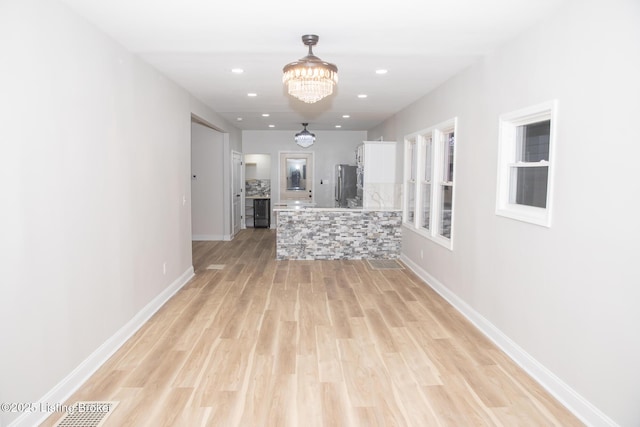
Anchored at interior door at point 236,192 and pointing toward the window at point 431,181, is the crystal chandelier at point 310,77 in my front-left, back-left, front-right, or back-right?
front-right

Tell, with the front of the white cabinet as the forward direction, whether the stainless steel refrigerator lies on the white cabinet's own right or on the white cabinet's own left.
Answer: on the white cabinet's own right

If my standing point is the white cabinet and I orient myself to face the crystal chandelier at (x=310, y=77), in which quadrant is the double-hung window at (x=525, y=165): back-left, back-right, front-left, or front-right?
front-left

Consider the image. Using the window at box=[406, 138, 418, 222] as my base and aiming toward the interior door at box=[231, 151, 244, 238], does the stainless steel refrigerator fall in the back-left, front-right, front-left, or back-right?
front-right

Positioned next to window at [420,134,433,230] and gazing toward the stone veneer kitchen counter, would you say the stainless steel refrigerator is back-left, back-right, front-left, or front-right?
front-right

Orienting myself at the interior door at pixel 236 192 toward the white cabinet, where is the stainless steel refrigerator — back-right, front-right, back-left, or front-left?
front-left

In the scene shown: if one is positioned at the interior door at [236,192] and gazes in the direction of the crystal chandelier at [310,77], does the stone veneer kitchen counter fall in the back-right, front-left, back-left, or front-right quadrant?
front-left

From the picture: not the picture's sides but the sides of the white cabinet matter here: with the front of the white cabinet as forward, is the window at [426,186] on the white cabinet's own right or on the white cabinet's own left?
on the white cabinet's own left

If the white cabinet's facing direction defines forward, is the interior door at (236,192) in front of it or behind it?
in front

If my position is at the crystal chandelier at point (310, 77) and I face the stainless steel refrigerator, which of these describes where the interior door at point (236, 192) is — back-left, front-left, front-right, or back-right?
front-left

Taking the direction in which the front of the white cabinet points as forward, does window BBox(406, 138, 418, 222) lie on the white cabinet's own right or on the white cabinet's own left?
on the white cabinet's own left
